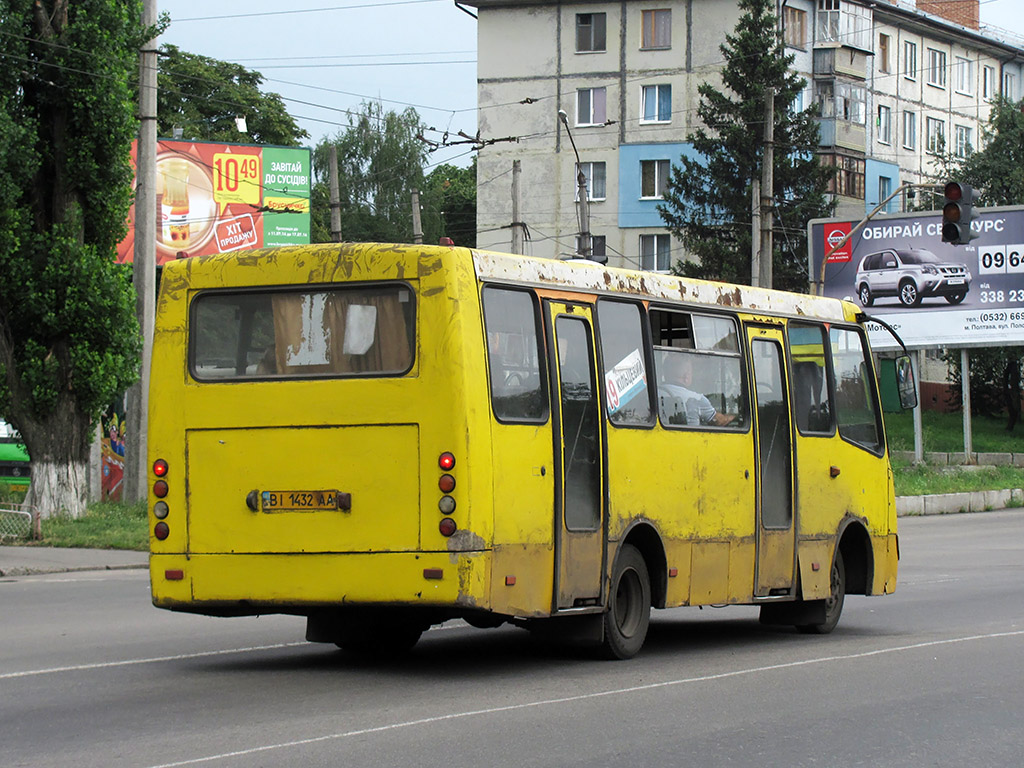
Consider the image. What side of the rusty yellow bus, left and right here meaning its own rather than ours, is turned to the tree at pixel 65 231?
left

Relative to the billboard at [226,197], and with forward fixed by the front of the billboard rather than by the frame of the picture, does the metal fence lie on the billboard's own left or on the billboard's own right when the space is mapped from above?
on the billboard's own right

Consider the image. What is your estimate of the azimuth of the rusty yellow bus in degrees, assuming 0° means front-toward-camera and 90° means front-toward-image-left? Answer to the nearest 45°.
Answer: approximately 225°

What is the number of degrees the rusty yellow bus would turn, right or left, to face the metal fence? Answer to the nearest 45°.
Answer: approximately 90° to its left

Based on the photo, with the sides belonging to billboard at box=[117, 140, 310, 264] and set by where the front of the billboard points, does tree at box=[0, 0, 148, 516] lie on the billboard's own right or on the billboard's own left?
on the billboard's own right
